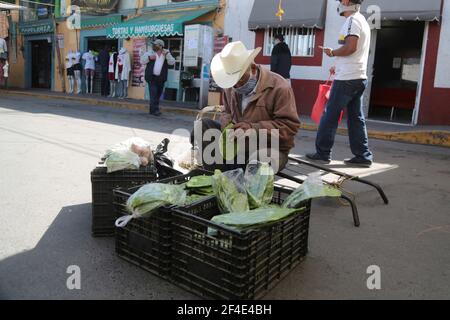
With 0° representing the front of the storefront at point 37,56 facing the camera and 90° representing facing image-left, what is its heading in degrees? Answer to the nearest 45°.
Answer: approximately 45°

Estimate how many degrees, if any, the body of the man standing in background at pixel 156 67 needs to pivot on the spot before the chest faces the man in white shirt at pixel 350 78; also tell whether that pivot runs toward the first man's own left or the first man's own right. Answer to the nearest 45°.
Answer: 0° — they already face them

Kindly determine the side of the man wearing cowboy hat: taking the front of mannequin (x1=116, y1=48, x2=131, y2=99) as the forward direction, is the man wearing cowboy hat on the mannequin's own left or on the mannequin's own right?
on the mannequin's own left

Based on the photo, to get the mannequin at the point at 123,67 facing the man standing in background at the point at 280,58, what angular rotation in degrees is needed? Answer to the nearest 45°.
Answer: approximately 90° to its left

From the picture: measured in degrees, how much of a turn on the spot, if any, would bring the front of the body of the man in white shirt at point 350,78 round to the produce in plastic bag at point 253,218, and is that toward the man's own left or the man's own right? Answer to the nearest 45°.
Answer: approximately 90° to the man's own left

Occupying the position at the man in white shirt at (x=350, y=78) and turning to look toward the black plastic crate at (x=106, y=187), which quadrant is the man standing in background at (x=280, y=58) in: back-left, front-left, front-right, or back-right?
back-right

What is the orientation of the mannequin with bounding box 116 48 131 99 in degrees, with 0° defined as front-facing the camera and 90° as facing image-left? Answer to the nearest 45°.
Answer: approximately 45°

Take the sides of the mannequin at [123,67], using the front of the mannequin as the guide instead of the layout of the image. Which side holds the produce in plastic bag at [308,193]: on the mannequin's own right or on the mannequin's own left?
on the mannequin's own left

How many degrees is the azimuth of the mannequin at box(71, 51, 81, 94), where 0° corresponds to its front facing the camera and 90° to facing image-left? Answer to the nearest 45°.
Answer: approximately 45°

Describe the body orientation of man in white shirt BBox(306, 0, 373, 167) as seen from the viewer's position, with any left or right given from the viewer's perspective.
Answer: facing to the left of the viewer

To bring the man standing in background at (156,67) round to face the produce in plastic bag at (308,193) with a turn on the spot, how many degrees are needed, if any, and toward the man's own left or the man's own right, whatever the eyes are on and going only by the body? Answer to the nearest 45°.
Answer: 0° — they already face it

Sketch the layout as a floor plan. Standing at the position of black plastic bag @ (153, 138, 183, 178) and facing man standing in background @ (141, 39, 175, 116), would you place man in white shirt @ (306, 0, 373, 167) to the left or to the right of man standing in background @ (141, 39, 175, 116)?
right

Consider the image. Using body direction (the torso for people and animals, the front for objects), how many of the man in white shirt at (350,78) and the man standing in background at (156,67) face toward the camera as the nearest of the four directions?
1

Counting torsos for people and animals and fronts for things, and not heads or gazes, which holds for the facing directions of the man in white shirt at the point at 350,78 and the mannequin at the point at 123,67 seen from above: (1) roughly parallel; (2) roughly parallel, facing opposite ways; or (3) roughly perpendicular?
roughly perpendicular

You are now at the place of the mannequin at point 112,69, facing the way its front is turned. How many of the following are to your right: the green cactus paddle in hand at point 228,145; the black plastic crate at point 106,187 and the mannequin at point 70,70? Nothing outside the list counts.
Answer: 1
